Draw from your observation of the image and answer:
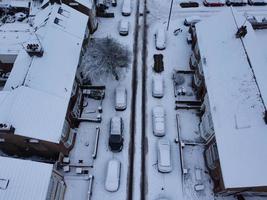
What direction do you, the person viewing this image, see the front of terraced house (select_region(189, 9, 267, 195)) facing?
facing to the left of the viewer

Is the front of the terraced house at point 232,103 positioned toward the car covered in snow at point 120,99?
yes

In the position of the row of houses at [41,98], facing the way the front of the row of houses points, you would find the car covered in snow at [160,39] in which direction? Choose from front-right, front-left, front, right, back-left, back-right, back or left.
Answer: front

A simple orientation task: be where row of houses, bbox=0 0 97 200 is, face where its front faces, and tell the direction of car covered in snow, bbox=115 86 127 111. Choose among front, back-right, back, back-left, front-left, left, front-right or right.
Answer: front

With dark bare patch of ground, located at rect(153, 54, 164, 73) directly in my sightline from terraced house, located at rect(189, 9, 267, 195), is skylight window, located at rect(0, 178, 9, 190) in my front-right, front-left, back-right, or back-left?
front-left

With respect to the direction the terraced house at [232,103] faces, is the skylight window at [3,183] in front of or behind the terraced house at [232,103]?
in front

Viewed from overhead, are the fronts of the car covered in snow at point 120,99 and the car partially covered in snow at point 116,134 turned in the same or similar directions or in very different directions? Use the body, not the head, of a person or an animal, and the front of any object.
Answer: same or similar directions

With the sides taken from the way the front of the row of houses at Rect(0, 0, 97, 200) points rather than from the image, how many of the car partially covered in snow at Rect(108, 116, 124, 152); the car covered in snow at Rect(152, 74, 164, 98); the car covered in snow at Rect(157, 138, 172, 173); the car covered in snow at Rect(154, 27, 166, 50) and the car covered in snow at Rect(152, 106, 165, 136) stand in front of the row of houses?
5

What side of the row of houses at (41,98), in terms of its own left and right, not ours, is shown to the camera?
right

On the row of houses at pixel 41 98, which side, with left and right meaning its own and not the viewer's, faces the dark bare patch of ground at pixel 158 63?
front
